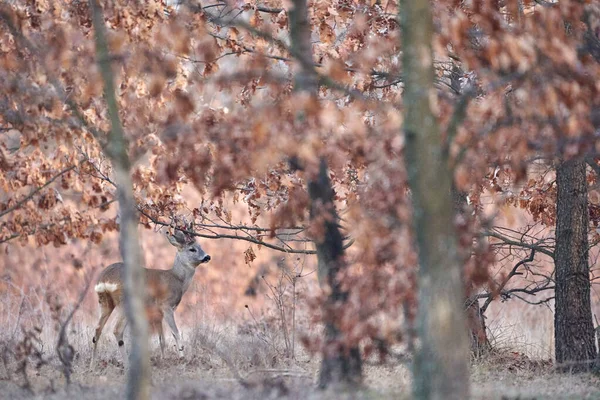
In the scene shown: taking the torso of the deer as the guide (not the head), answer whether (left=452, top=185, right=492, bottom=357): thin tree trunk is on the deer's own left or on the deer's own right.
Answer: on the deer's own right

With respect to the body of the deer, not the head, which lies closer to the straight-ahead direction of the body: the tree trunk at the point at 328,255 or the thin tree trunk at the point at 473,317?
the thin tree trunk

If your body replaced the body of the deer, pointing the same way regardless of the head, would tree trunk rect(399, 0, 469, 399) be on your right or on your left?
on your right

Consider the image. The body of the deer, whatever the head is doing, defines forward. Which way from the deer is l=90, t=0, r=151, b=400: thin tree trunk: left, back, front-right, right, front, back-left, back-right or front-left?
back-right

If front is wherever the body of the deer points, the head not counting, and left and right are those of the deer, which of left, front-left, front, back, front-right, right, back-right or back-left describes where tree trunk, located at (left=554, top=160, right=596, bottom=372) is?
front

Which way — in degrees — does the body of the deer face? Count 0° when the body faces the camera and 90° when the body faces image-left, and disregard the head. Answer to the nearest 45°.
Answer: approximately 225°
